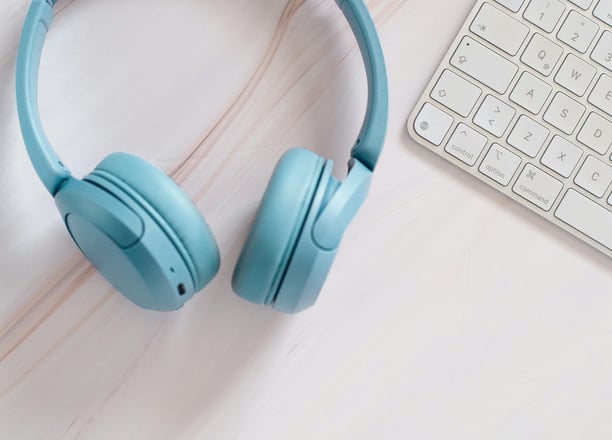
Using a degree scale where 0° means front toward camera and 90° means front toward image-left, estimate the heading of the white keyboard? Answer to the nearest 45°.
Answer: approximately 45°
